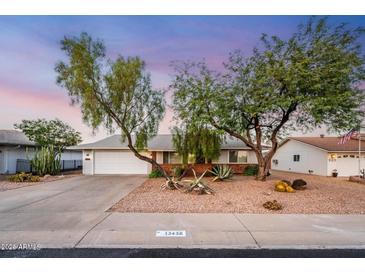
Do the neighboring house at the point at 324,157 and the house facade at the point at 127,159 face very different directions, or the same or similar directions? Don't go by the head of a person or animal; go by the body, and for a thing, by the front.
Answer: same or similar directions

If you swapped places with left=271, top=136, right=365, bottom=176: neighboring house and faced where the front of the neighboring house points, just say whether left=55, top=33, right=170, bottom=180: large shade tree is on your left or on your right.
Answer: on your right

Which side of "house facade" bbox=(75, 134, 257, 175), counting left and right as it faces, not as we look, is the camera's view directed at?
front

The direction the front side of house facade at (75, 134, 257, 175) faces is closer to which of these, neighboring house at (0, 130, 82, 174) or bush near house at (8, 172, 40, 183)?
the bush near house

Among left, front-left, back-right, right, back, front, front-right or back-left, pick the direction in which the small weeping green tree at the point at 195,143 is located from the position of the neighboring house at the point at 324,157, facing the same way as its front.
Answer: right

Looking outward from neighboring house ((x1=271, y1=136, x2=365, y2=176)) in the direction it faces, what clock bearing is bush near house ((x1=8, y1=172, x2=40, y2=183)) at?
The bush near house is roughly at 3 o'clock from the neighboring house.

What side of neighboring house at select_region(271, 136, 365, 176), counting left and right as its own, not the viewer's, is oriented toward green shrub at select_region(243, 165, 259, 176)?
right

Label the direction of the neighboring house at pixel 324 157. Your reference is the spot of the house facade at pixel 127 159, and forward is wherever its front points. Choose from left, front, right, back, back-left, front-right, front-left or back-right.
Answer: left

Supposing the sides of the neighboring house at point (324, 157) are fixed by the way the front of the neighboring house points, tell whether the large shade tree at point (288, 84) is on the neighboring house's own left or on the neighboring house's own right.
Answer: on the neighboring house's own right

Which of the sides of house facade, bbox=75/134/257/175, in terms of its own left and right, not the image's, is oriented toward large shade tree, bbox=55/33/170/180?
front

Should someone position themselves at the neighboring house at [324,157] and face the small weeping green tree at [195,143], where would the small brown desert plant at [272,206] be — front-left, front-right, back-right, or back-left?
front-left

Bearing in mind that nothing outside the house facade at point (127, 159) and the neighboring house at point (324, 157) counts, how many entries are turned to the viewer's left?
0

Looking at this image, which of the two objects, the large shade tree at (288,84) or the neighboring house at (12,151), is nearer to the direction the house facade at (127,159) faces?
the large shade tree

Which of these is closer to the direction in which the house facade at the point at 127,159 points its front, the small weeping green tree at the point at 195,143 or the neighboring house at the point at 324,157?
the small weeping green tree

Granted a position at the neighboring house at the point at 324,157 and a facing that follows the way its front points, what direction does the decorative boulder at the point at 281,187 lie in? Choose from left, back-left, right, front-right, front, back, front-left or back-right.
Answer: front-right

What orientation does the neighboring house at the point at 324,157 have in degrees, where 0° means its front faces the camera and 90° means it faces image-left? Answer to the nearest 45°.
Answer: approximately 315°

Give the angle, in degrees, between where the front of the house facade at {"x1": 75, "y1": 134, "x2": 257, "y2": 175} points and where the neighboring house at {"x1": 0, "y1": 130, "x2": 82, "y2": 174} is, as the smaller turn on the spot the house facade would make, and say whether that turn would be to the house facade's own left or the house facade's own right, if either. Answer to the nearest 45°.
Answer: approximately 90° to the house facade's own right

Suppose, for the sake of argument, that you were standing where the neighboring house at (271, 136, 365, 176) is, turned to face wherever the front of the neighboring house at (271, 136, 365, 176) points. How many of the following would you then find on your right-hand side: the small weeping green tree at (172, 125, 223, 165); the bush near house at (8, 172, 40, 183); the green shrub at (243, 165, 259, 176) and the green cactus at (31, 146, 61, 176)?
4
